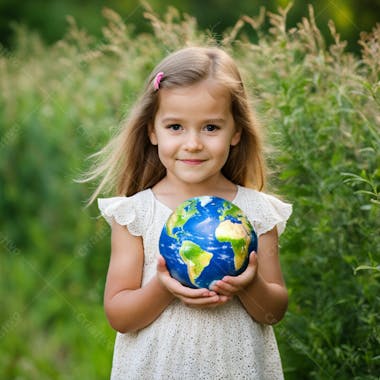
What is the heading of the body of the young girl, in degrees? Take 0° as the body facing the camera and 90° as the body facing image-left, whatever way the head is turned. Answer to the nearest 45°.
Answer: approximately 0°
